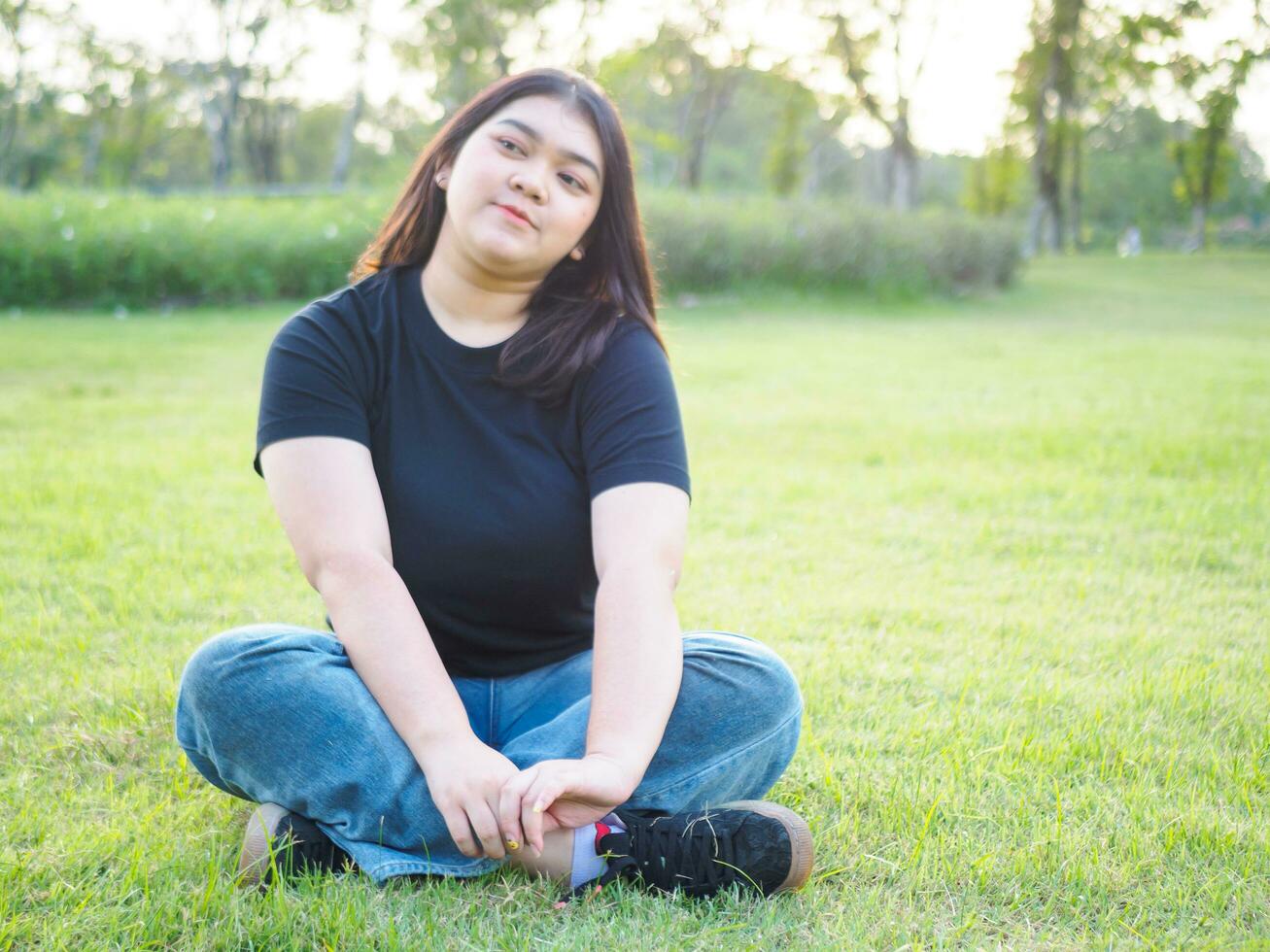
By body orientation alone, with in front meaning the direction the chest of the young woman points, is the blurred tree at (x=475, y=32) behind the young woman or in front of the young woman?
behind

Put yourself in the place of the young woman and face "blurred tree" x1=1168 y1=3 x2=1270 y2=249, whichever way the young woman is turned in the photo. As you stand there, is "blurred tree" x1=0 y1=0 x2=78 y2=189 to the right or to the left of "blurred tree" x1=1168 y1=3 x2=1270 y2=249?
left

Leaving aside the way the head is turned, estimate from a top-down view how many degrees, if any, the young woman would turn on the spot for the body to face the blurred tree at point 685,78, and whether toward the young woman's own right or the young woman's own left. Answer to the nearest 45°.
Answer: approximately 180°

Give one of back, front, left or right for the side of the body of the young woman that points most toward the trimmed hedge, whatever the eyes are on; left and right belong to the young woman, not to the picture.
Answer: back

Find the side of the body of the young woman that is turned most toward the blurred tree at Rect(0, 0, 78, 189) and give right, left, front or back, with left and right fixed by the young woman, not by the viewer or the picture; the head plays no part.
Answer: back

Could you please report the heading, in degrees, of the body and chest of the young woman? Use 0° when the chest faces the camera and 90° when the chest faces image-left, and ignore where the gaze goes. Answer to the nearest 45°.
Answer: approximately 0°

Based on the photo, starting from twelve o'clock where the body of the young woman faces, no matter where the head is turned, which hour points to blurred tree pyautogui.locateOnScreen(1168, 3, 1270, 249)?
The blurred tree is roughly at 7 o'clock from the young woman.
